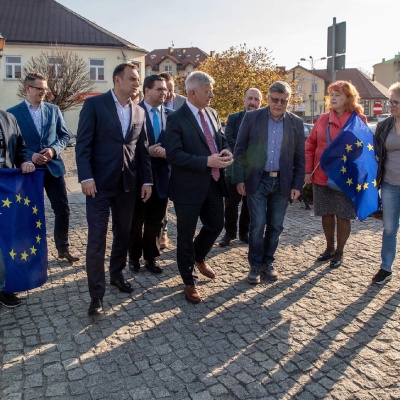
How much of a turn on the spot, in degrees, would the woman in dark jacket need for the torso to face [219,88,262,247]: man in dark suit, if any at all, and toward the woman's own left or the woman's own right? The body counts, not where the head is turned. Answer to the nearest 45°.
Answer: approximately 90° to the woman's own right

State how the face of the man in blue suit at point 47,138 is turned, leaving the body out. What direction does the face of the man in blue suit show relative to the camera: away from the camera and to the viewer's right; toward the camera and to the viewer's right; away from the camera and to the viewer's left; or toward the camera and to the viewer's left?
toward the camera and to the viewer's right

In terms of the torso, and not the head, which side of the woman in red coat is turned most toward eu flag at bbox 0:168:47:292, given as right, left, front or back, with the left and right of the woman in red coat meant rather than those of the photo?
front

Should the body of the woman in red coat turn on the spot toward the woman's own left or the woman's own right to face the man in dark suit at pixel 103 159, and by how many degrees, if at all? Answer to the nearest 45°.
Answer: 0° — they already face them

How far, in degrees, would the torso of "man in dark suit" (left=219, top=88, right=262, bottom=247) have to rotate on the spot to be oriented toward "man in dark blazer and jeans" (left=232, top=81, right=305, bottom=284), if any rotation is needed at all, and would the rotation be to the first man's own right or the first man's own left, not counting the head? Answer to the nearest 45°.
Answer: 0° — they already face them

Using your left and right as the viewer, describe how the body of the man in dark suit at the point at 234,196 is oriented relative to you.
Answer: facing the viewer

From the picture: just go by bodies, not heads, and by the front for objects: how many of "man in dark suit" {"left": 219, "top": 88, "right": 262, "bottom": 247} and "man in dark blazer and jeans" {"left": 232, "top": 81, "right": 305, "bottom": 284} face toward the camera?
2
